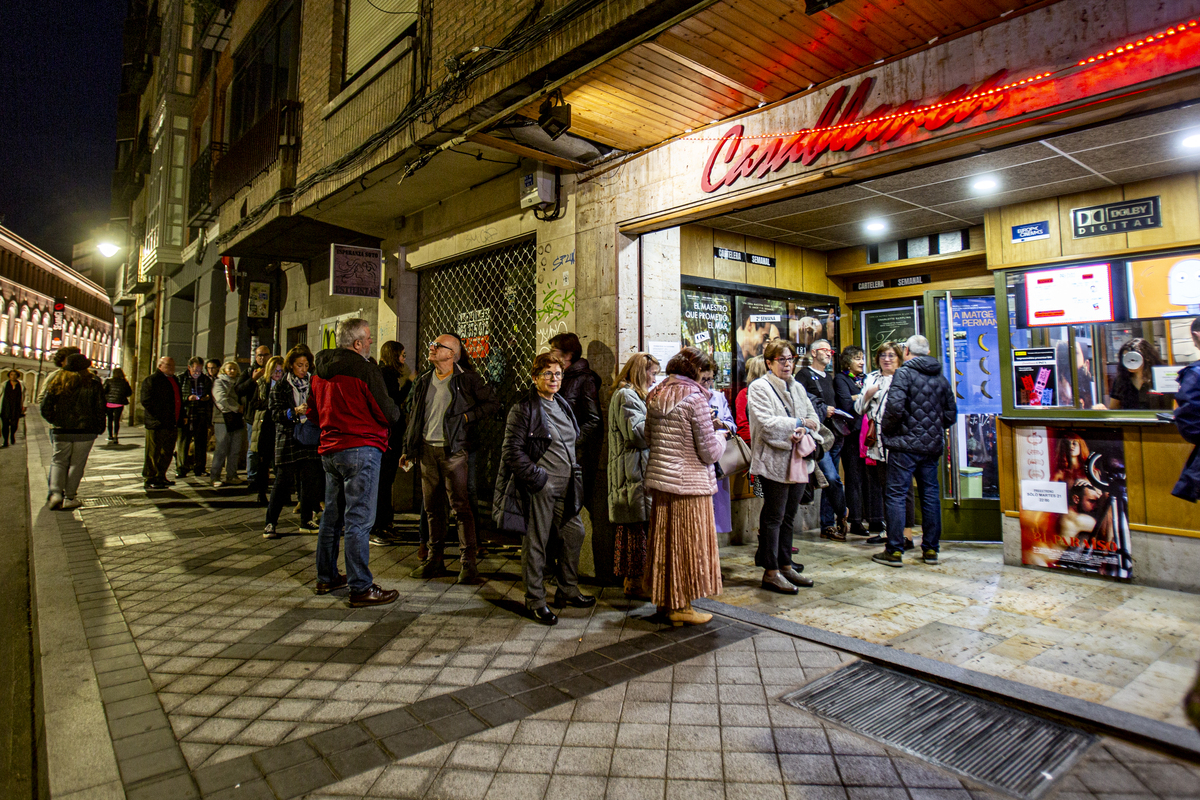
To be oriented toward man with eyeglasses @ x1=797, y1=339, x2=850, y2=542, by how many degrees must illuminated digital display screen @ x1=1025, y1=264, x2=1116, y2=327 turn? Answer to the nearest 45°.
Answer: approximately 90° to its right

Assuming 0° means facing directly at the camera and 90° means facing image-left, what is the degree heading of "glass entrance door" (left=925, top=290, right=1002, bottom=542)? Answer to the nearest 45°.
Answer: approximately 0°

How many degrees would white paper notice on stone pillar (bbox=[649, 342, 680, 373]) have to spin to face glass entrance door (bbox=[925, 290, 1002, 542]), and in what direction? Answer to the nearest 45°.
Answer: approximately 135° to its left

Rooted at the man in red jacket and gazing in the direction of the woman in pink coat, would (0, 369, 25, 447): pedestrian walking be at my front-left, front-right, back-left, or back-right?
back-left

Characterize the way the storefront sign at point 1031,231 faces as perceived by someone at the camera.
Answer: facing the viewer and to the left of the viewer

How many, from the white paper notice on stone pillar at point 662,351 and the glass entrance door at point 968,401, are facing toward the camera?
2

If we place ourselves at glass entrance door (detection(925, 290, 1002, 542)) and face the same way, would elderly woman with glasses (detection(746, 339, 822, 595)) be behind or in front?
in front

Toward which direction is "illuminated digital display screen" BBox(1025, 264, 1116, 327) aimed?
toward the camera

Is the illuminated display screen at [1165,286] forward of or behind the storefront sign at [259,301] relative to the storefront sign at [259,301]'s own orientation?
forward

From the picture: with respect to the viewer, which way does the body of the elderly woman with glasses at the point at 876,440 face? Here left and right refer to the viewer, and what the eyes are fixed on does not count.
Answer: facing the viewer and to the right of the viewer

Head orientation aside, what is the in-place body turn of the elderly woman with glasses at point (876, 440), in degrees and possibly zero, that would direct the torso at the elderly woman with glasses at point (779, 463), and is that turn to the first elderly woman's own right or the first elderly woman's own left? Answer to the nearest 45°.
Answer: approximately 45° to the first elderly woman's own right
